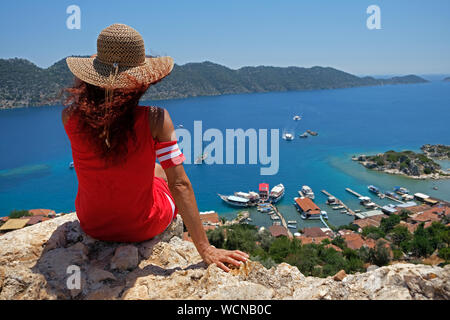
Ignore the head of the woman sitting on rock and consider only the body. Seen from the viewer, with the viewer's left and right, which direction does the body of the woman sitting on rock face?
facing away from the viewer

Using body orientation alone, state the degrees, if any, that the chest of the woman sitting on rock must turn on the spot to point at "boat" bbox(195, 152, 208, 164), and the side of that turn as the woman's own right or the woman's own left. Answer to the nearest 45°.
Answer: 0° — they already face it

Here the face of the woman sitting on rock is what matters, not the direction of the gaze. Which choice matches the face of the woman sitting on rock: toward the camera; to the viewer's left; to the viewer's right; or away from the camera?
away from the camera

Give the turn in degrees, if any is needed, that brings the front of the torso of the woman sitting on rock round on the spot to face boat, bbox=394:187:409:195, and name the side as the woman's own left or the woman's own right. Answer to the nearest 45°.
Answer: approximately 45° to the woman's own right
